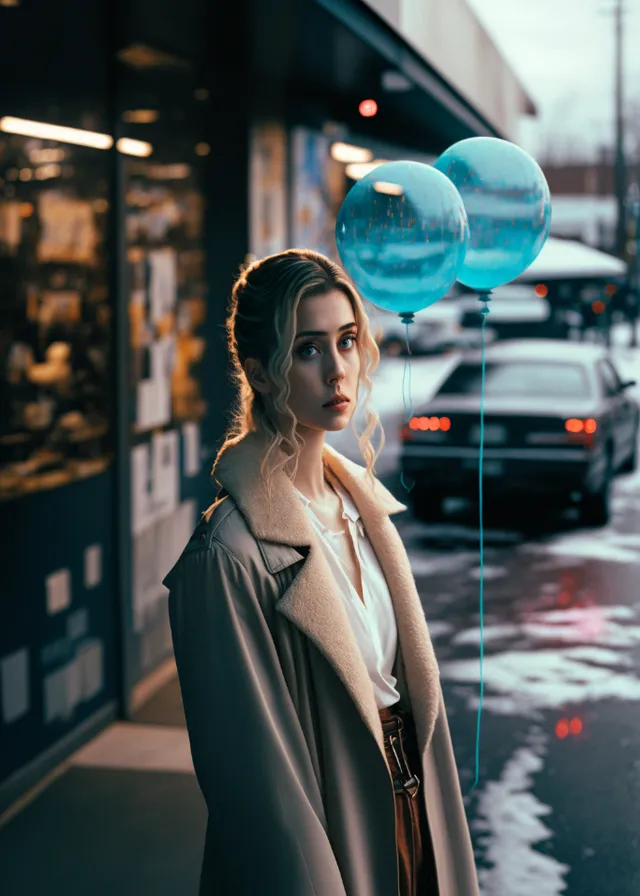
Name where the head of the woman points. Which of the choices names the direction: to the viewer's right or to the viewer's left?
to the viewer's right

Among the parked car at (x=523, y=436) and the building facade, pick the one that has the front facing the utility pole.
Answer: the parked car

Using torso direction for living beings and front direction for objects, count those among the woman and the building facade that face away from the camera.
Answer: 0

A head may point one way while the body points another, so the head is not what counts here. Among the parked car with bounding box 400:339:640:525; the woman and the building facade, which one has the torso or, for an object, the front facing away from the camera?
the parked car

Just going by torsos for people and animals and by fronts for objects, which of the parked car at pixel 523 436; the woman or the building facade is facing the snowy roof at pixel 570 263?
the parked car

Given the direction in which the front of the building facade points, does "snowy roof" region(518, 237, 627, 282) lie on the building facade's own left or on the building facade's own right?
on the building facade's own left

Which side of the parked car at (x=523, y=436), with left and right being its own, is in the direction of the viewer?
back

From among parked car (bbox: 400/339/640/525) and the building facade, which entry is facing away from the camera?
the parked car

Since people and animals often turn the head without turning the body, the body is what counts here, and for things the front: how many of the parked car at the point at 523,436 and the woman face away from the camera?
1

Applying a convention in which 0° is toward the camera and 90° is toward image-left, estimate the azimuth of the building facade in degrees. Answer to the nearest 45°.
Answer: approximately 315°

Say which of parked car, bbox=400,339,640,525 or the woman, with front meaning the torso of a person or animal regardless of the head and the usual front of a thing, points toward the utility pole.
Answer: the parked car

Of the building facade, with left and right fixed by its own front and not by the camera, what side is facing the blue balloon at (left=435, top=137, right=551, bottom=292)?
front

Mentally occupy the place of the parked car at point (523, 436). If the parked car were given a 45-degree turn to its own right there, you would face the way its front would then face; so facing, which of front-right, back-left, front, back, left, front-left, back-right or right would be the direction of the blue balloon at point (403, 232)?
back-right

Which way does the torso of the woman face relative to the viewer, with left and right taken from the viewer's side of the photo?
facing the viewer and to the right of the viewer

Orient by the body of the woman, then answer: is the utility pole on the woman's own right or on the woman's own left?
on the woman's own left
